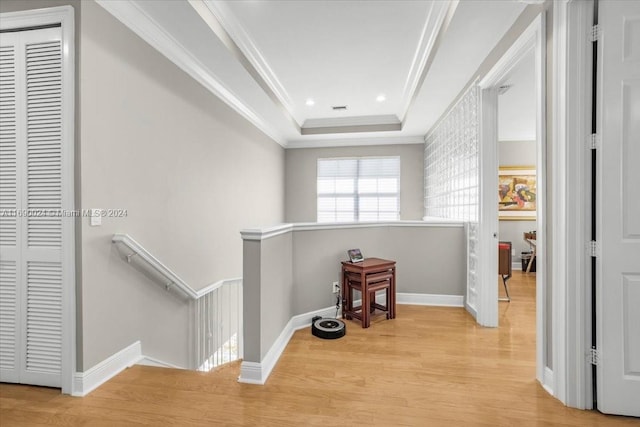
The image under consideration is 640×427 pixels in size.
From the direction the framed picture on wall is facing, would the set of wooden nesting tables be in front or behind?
in front

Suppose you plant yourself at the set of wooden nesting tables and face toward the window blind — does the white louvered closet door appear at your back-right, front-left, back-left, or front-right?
back-left

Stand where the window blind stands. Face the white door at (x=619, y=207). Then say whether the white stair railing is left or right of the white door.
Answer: right

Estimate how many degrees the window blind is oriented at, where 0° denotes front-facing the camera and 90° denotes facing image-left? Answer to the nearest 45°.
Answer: approximately 0°

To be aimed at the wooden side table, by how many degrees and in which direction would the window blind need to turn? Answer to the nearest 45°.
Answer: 0° — it already faces it

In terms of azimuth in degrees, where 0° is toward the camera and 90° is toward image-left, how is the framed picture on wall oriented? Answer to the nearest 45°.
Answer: approximately 0°

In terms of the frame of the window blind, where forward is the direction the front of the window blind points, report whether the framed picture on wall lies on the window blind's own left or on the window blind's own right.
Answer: on the window blind's own left

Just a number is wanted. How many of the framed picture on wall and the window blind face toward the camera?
2

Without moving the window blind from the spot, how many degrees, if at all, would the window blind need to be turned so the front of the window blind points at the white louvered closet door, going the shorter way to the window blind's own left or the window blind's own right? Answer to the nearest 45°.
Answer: approximately 45° to the window blind's own right

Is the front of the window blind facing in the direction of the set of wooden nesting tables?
yes
